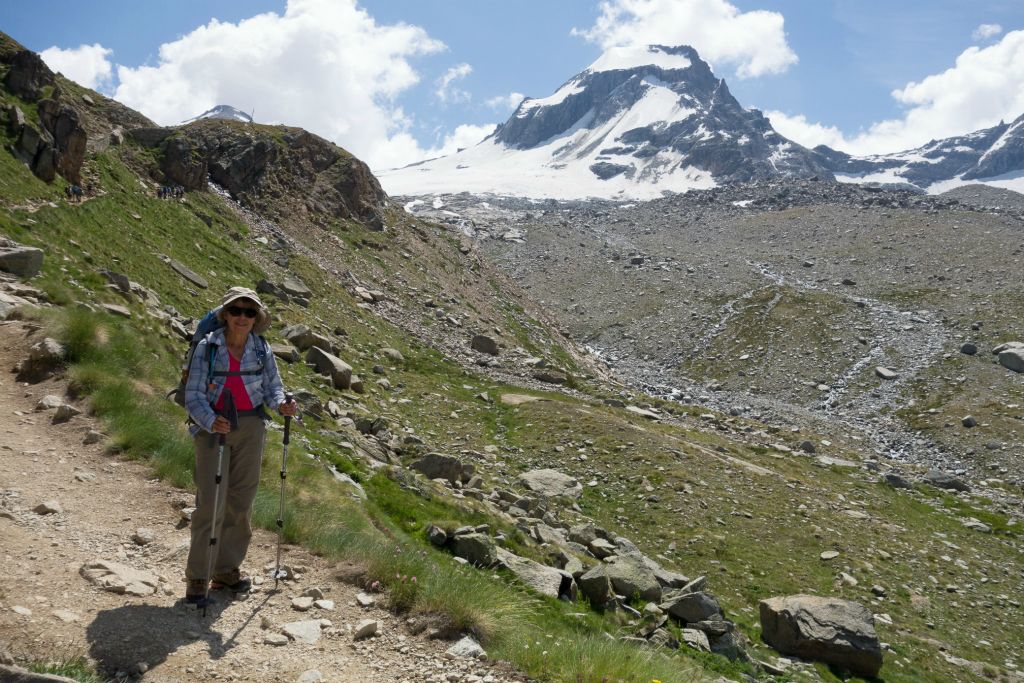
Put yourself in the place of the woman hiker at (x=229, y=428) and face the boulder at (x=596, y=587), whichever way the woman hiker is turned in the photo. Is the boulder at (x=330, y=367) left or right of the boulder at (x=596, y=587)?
left

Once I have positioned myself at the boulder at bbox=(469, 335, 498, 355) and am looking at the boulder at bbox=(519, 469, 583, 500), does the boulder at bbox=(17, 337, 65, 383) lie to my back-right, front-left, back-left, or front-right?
front-right

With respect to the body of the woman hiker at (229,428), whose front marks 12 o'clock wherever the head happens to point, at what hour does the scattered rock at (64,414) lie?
The scattered rock is roughly at 5 o'clock from the woman hiker.

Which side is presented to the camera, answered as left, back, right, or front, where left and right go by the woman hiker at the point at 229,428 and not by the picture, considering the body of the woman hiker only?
front

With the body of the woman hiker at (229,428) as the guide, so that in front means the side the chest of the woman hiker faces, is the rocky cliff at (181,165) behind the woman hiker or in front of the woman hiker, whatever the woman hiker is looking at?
behind

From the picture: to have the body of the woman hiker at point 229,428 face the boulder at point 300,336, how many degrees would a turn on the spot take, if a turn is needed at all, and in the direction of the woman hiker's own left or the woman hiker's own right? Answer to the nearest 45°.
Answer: approximately 180°

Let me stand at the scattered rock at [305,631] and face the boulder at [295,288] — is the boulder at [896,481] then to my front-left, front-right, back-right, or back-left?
front-right

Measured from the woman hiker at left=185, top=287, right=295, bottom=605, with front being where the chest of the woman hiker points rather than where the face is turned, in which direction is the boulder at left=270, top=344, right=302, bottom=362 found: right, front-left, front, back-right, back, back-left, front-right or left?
back

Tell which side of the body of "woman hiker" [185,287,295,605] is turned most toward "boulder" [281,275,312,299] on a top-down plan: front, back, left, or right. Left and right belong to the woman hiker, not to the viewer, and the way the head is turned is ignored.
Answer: back

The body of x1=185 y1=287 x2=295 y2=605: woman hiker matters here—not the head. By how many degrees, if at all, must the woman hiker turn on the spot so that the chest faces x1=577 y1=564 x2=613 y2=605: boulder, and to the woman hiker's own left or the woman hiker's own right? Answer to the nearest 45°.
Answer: approximately 135° to the woman hiker's own left

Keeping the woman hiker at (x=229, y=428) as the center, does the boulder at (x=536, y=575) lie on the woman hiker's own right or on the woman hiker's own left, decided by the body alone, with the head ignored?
on the woman hiker's own left
